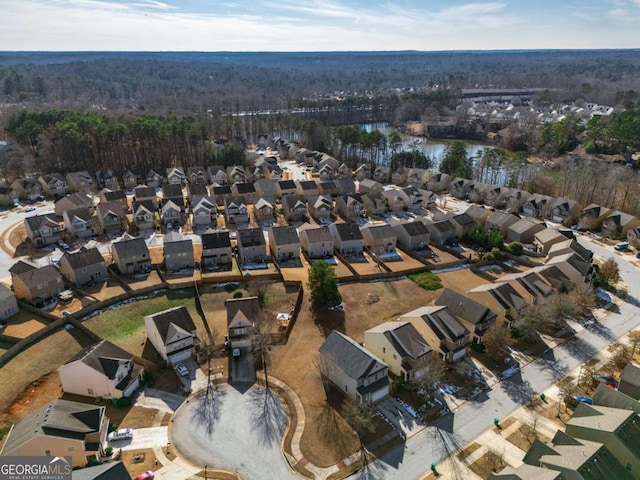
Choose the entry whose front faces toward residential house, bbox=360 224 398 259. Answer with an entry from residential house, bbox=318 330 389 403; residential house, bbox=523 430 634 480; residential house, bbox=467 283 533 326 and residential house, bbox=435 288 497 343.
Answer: residential house, bbox=523 430 634 480

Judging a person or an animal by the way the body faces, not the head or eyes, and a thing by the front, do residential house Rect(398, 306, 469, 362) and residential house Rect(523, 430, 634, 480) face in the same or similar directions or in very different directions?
very different directions

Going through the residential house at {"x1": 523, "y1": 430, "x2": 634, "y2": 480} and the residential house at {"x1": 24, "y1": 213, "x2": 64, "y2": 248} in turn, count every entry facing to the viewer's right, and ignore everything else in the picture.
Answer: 0

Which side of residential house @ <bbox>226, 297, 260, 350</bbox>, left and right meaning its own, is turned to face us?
front

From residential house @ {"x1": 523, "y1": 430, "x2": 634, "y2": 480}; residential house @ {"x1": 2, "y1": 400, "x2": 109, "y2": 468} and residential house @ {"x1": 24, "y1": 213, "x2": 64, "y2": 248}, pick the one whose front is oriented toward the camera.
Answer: residential house @ {"x1": 24, "y1": 213, "x2": 64, "y2": 248}

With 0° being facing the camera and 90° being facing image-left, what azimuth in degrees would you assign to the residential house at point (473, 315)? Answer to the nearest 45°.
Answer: approximately 315°

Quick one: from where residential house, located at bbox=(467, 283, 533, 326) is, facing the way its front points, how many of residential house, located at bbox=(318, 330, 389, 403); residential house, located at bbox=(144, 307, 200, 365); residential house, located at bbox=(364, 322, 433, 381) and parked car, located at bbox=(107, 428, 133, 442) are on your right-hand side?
4

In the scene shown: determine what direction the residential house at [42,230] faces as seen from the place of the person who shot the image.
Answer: facing the viewer

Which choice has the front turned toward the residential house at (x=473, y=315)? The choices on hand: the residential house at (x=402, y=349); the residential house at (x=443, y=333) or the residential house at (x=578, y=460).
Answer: the residential house at (x=578, y=460)

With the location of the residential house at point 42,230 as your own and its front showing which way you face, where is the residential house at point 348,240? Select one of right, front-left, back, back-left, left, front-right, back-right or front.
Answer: front-left

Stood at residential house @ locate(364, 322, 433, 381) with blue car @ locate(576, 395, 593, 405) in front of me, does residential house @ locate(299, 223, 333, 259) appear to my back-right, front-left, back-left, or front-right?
back-left

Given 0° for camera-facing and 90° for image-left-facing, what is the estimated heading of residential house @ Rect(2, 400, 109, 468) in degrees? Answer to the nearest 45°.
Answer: approximately 270°

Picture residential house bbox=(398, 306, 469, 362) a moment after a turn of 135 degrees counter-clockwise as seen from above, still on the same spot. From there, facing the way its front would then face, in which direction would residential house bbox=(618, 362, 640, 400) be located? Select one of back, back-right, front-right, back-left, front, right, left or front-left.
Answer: right

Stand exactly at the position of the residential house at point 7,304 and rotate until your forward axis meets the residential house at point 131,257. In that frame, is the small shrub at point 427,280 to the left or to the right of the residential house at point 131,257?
right

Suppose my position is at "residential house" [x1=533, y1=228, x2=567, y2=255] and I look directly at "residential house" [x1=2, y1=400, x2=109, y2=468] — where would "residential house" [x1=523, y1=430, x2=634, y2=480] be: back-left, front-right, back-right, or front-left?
front-left
